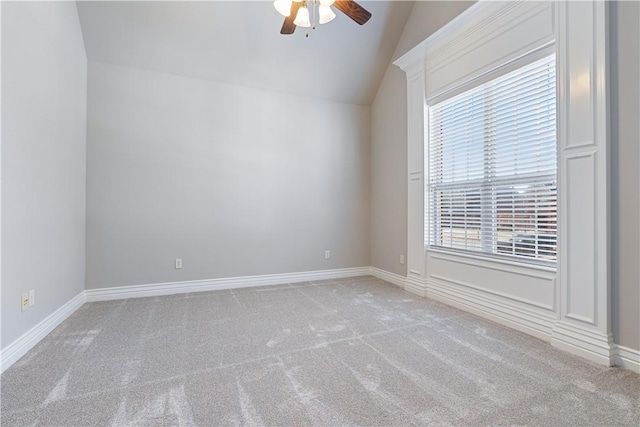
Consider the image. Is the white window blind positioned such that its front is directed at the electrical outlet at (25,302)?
yes

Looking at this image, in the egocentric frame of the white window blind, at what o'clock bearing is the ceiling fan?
The ceiling fan is roughly at 12 o'clock from the white window blind.

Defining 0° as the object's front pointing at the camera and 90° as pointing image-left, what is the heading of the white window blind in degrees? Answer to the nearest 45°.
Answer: approximately 45°
